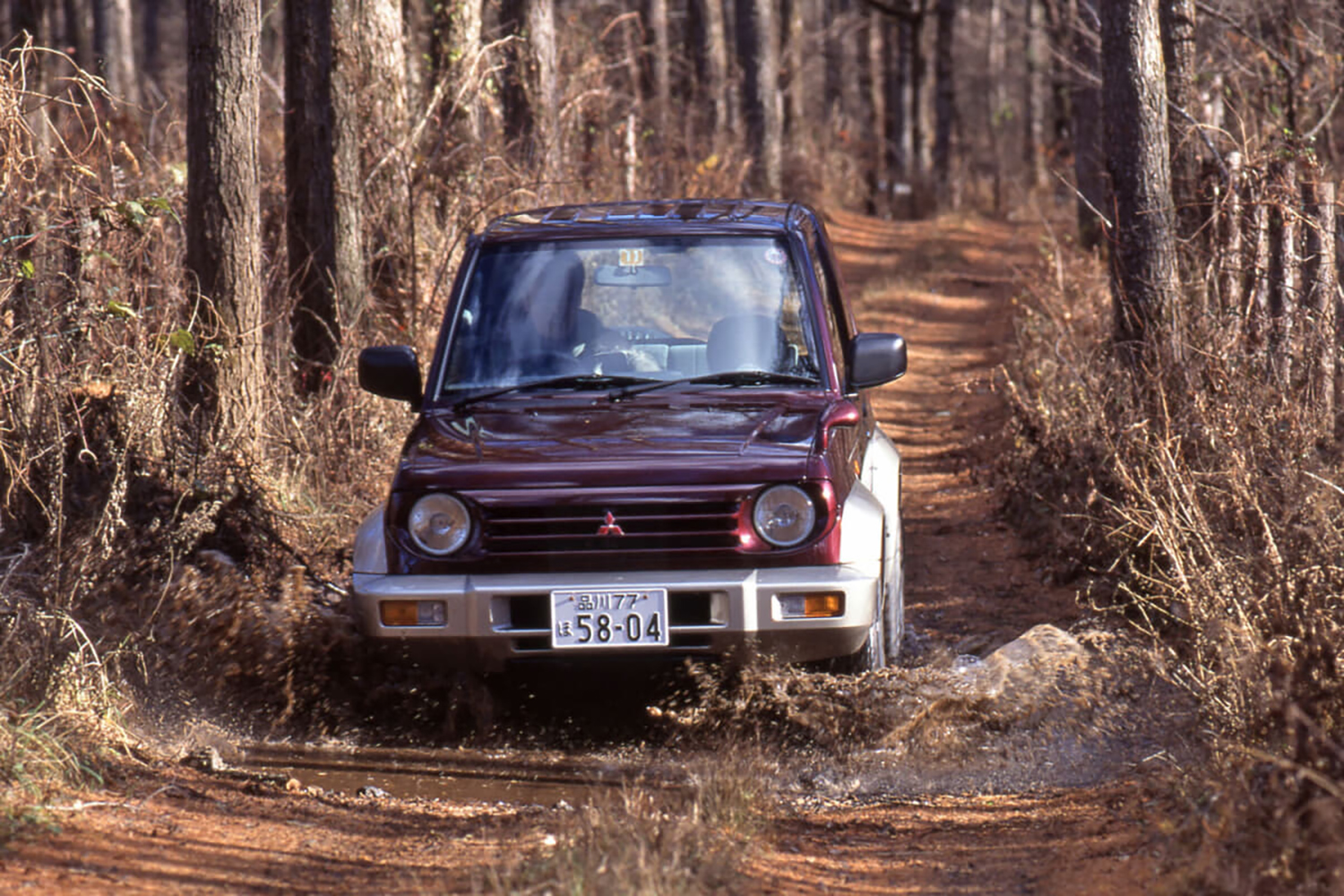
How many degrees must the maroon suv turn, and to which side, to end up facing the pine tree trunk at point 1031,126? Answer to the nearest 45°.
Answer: approximately 180°

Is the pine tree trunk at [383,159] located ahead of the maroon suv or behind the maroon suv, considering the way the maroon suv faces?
behind

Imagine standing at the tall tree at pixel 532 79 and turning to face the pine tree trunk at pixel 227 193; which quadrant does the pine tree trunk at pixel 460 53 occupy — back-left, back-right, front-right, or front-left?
front-right

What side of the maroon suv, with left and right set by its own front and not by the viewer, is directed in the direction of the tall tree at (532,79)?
back

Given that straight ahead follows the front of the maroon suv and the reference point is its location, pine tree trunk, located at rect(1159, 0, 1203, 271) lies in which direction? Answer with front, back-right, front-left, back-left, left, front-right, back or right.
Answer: back-left

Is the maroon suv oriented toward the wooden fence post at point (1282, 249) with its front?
no

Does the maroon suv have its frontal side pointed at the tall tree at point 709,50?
no

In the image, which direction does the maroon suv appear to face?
toward the camera

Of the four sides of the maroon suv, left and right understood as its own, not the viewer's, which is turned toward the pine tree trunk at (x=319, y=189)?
back

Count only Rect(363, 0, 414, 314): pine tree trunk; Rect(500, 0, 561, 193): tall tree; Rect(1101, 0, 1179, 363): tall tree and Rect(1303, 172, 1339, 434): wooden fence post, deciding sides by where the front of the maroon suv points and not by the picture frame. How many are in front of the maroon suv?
0

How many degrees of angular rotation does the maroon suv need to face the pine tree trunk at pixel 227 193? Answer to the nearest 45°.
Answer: approximately 135° to its right

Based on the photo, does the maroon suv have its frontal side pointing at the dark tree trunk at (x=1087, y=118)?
no

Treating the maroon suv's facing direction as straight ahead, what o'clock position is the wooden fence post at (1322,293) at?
The wooden fence post is roughly at 8 o'clock from the maroon suv.

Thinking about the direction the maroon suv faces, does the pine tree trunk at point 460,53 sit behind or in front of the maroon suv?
behind

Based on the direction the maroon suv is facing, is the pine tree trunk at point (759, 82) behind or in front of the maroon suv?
behind
